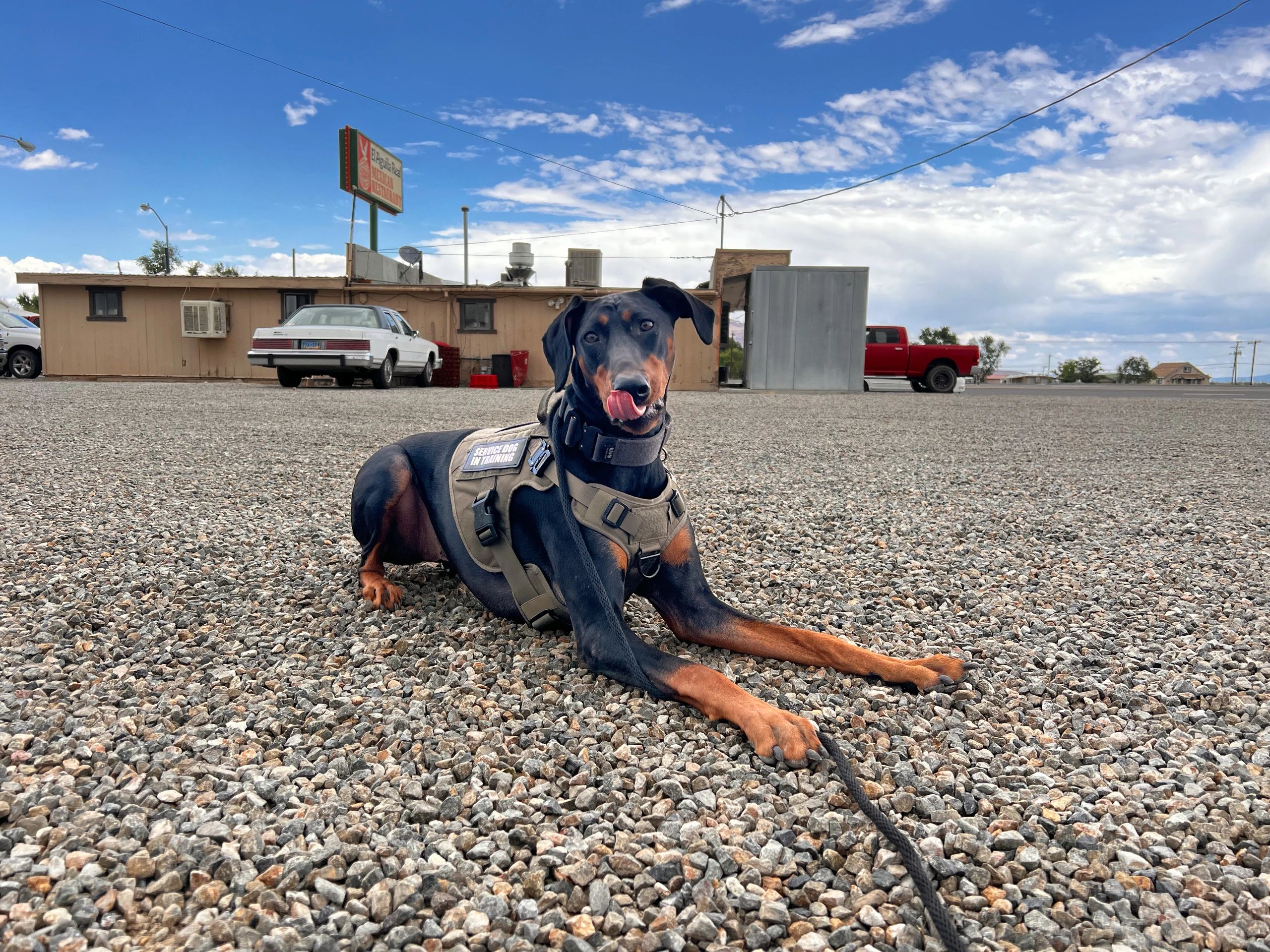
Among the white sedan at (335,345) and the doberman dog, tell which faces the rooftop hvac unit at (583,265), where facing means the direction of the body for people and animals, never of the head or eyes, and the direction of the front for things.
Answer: the white sedan

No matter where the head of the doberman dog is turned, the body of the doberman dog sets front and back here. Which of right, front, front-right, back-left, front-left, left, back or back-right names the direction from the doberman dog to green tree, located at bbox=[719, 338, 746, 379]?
back-left

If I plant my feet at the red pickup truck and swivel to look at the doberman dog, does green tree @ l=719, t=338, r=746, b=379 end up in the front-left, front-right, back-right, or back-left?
back-right

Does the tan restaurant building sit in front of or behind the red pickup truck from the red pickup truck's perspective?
in front

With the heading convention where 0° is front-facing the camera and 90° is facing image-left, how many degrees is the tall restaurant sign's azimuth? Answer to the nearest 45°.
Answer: approximately 315°

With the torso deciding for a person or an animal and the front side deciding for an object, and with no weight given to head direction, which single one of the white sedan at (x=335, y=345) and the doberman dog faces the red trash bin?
the white sedan

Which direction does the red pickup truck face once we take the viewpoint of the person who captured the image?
facing to the left of the viewer

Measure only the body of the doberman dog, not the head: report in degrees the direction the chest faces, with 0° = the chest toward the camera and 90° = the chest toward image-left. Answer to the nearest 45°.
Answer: approximately 315°

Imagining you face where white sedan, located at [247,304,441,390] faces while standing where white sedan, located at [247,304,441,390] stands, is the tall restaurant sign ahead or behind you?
ahead

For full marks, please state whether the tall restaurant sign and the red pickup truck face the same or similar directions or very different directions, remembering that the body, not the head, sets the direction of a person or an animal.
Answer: very different directions

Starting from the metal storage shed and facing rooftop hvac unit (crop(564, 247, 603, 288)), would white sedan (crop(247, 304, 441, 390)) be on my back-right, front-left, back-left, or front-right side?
front-left
